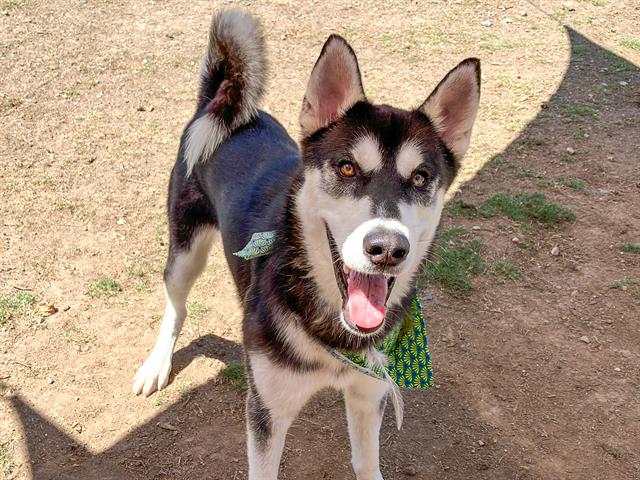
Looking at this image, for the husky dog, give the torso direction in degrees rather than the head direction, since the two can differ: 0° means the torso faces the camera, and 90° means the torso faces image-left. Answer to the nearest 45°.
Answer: approximately 315°

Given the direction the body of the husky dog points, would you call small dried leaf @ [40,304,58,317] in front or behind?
behind

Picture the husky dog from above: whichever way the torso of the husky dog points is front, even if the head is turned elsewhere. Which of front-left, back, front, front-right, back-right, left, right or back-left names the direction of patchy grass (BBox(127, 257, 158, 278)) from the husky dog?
back

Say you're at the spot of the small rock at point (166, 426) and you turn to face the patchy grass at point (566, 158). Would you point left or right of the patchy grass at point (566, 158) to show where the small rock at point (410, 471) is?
right

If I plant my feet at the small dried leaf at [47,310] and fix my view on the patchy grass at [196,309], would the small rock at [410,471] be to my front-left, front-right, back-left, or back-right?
front-right

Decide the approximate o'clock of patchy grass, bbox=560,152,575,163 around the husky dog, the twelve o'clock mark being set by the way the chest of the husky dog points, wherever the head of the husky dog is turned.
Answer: The patchy grass is roughly at 9 o'clock from the husky dog.

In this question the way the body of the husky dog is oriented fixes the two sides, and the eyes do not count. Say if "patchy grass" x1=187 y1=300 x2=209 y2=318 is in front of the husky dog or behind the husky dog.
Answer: behind
